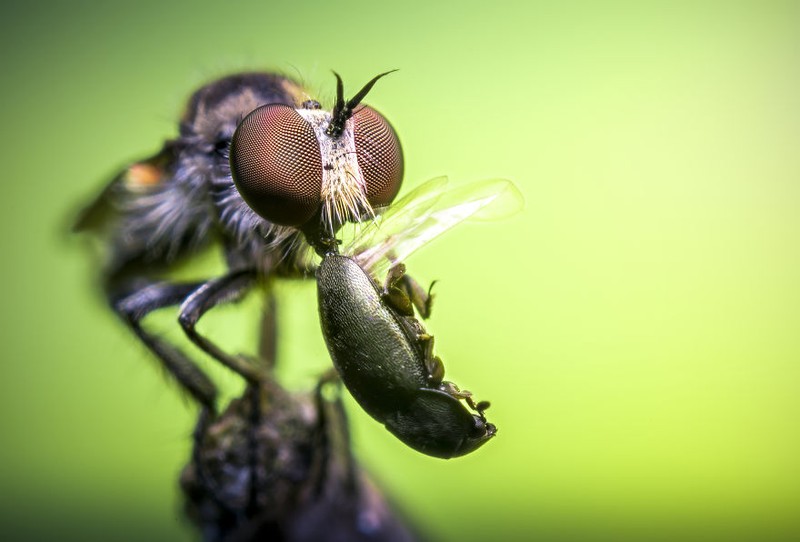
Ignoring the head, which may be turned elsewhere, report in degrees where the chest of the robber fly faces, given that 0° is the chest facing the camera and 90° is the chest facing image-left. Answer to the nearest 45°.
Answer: approximately 315°
